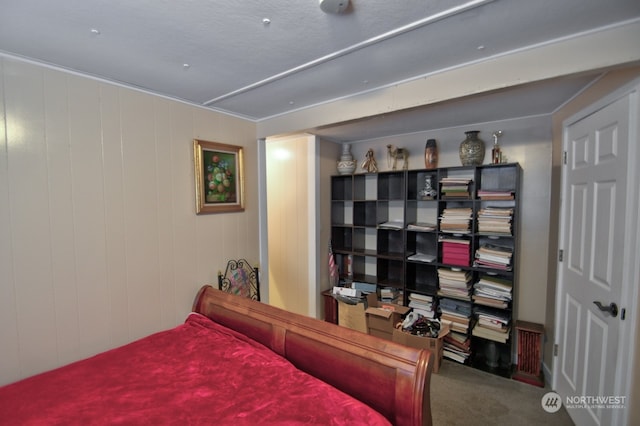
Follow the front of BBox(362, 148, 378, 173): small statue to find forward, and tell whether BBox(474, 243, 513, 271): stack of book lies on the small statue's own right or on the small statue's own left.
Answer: on the small statue's own left

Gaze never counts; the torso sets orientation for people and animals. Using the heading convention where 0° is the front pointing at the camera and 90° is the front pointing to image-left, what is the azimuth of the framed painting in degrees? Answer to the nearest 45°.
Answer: approximately 315°

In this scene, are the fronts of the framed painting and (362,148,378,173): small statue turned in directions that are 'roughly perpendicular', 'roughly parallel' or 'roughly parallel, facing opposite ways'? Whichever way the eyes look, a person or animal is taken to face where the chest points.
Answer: roughly perpendicular

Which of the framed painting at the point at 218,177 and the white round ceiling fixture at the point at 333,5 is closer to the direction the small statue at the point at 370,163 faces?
the white round ceiling fixture

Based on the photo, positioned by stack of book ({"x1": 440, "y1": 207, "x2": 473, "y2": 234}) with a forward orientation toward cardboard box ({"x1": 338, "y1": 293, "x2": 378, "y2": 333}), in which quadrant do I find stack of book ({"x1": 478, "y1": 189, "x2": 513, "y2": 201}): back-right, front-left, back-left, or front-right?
back-left

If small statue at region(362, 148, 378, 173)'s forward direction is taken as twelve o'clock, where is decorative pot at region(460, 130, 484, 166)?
The decorative pot is roughly at 10 o'clock from the small statue.

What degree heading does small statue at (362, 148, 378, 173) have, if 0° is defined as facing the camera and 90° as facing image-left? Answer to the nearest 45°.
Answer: approximately 0°

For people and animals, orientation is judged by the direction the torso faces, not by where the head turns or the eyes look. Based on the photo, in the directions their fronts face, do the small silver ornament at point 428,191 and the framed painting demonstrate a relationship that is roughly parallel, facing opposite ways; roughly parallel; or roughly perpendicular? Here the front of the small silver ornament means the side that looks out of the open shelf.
roughly perpendicular

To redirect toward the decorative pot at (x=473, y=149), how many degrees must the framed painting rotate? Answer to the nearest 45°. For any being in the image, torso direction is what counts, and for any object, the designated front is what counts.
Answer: approximately 45° to its left

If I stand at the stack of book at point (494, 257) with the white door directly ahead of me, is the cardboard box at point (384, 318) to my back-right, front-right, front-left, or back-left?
back-right
